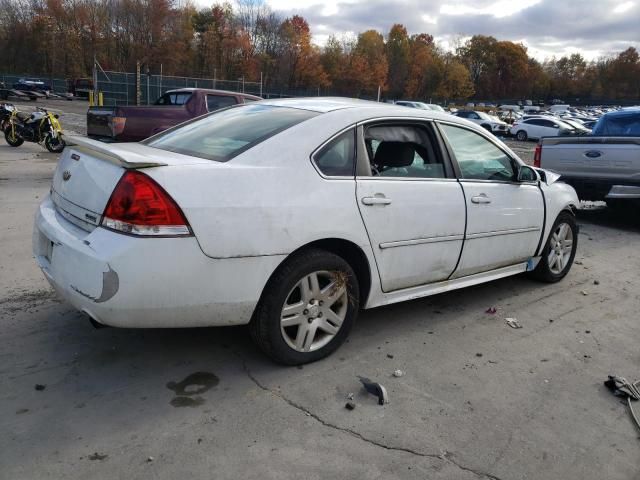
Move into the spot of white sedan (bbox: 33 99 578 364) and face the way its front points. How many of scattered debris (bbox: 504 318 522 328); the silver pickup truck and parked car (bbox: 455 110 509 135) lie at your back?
0

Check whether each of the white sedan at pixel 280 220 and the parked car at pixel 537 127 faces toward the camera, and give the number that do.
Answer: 0

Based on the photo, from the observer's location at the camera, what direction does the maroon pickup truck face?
facing away from the viewer and to the right of the viewer

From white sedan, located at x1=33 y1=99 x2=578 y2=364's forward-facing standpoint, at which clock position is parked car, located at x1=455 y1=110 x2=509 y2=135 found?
The parked car is roughly at 11 o'clock from the white sedan.

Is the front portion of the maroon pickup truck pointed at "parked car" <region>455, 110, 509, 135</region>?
yes

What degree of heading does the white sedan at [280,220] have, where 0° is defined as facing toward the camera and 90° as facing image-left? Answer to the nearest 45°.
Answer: approximately 225°

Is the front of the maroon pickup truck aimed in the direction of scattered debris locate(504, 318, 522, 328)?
no

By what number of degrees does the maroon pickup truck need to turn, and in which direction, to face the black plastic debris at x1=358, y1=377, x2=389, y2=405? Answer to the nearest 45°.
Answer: approximately 135° to its right

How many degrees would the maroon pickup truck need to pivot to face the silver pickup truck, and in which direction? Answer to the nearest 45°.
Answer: approximately 90° to its right

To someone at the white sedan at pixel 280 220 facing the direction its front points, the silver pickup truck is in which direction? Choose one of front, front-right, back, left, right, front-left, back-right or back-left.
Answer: front

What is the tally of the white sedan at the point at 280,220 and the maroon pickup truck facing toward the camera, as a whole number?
0

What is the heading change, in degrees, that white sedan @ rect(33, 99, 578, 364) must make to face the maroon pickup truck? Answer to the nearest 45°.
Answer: approximately 45° to its left
